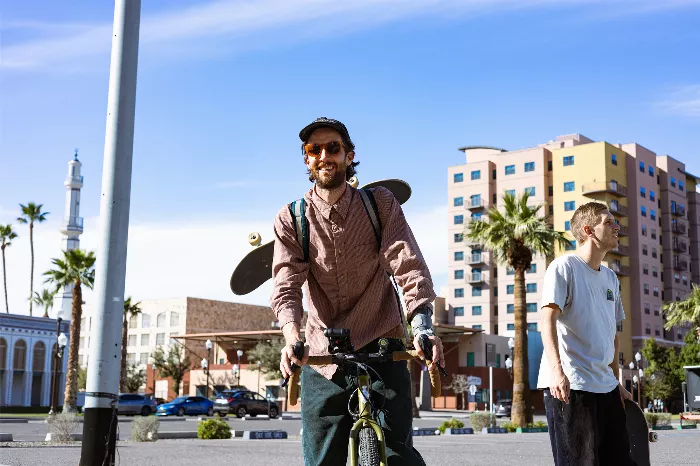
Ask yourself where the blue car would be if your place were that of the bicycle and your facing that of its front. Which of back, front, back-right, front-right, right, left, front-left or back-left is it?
back

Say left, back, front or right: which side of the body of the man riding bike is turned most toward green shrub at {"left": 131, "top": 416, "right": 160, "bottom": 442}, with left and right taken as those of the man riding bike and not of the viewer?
back

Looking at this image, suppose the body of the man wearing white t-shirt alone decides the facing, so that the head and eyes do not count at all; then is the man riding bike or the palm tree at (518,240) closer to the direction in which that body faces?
the man riding bike

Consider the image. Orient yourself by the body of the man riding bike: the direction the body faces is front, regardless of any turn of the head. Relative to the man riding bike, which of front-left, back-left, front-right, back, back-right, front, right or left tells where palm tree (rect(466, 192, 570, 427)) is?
back

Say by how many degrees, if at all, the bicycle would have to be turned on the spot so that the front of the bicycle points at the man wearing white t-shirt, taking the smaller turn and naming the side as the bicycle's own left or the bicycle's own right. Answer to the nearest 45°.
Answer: approximately 135° to the bicycle's own left

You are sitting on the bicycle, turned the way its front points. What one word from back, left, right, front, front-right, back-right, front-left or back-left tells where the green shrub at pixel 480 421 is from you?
back

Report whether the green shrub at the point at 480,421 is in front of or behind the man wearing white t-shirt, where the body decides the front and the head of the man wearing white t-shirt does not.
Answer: behind

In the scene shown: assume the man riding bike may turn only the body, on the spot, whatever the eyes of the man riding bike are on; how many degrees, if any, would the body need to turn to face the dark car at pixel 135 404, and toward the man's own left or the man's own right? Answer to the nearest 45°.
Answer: approximately 180°

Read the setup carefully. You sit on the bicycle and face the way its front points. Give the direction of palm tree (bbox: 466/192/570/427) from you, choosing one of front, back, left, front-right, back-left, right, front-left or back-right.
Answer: back

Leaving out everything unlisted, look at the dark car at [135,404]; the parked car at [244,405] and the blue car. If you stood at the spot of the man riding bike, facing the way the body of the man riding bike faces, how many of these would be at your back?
3

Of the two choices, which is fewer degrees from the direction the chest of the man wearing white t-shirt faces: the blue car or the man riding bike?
the man riding bike

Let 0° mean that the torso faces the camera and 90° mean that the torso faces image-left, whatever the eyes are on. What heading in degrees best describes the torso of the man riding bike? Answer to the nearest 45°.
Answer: approximately 0°

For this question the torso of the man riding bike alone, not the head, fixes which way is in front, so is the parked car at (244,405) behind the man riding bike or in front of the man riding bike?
behind
